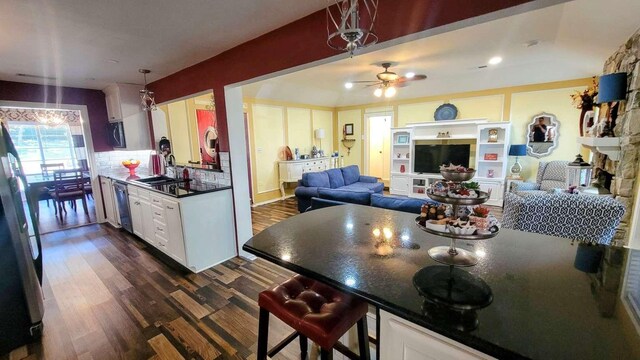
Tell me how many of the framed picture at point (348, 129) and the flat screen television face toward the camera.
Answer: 2

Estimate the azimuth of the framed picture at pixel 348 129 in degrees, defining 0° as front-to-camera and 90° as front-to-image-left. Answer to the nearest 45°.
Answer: approximately 0°

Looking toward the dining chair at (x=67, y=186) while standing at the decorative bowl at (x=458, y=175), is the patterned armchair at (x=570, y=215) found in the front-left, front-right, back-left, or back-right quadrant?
back-right

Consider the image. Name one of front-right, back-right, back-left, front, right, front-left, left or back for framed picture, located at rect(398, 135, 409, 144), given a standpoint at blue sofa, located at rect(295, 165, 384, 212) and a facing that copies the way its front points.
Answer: left
